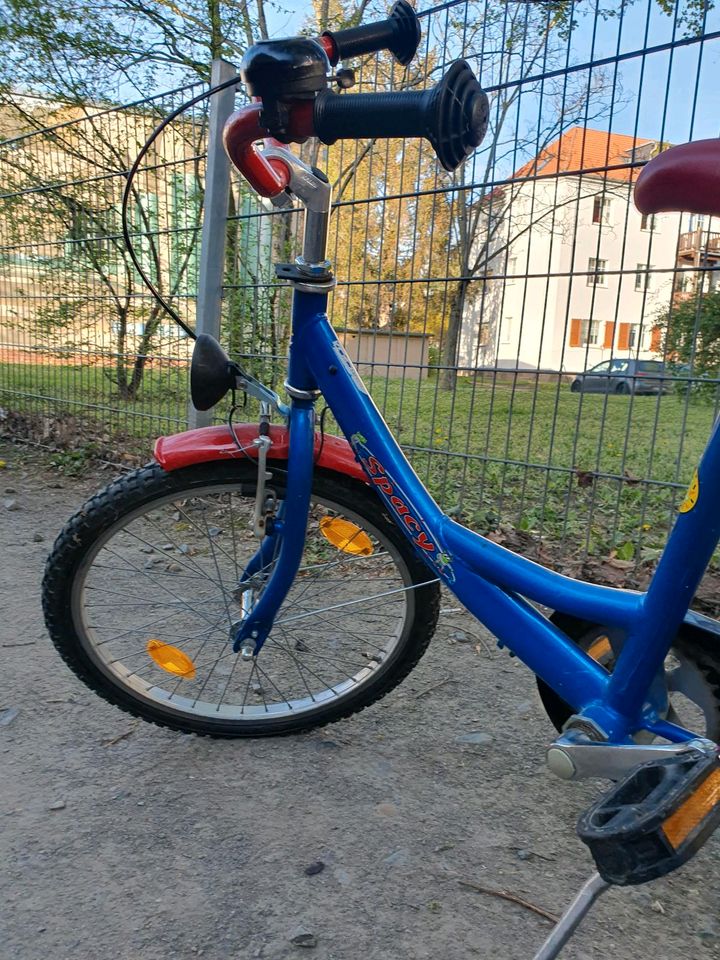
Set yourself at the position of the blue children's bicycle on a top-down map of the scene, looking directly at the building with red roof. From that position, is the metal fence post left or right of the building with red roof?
left

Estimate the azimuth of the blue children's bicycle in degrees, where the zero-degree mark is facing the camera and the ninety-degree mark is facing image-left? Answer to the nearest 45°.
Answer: approximately 90°

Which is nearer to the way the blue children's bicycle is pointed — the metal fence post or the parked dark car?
the metal fence post

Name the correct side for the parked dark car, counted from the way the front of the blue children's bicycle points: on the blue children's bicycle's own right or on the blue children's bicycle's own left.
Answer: on the blue children's bicycle's own right
